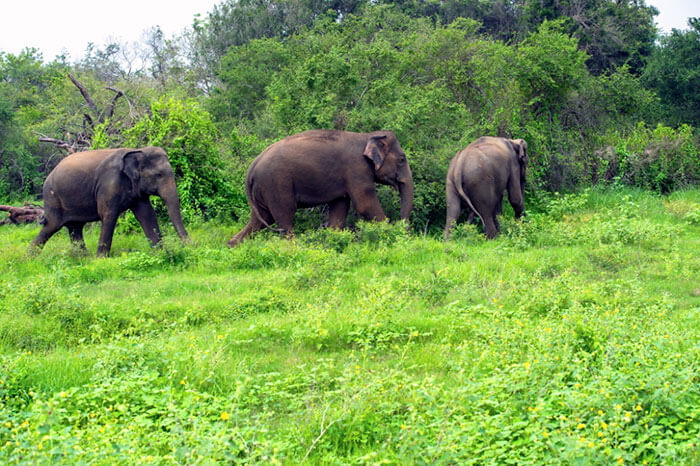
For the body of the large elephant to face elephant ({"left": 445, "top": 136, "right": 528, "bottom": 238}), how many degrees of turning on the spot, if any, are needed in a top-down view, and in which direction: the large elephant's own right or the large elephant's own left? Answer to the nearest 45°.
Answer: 0° — it already faces it

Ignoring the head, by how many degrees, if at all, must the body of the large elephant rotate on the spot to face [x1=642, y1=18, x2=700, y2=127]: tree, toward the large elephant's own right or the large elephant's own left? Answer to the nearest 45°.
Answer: approximately 45° to the large elephant's own left

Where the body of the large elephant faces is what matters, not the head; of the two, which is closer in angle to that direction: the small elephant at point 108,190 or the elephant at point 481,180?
the elephant

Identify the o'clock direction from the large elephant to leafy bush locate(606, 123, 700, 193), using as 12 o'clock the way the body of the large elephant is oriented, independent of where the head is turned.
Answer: The leafy bush is roughly at 11 o'clock from the large elephant.

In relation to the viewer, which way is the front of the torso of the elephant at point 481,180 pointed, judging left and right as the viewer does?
facing away from the viewer and to the right of the viewer

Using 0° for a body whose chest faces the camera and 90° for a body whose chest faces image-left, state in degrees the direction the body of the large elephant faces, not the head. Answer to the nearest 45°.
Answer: approximately 270°

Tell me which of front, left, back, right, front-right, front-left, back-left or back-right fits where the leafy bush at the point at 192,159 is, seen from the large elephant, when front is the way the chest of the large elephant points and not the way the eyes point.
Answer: back-left

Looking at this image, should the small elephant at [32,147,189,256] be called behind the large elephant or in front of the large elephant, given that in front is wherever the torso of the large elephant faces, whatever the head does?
behind

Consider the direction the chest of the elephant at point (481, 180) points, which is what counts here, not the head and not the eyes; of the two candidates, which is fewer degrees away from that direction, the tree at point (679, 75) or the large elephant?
the tree

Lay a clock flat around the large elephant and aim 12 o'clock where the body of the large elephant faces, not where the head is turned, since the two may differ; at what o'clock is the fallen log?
The fallen log is roughly at 7 o'clock from the large elephant.
